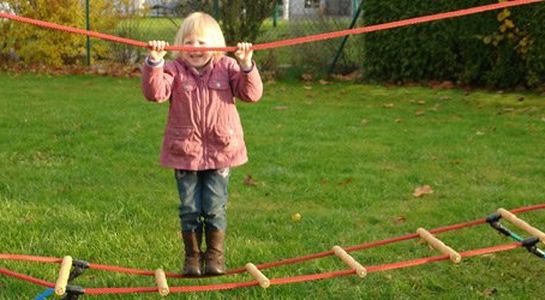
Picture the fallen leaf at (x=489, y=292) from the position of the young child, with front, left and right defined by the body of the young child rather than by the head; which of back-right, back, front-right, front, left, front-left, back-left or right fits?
left

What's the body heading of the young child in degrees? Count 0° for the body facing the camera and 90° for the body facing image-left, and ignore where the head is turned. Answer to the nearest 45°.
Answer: approximately 0°

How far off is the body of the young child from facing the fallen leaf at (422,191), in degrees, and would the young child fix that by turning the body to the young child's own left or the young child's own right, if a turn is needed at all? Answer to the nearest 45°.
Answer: approximately 135° to the young child's own left

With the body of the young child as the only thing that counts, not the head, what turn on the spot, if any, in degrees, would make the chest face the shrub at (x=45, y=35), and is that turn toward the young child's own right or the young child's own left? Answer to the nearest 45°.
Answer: approximately 180°

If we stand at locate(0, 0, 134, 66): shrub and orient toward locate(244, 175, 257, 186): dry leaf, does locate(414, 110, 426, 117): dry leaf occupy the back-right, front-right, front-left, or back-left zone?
front-left

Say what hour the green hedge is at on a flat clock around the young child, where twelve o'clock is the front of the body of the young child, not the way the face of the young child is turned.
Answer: The green hedge is roughly at 7 o'clock from the young child.

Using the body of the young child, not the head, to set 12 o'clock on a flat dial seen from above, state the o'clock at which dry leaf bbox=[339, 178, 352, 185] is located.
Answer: The dry leaf is roughly at 7 o'clock from the young child.

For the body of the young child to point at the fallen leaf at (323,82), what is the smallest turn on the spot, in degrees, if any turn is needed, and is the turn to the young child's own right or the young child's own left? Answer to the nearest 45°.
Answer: approximately 180°

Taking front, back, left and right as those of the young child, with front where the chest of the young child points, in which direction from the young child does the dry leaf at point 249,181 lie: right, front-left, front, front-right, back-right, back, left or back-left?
back

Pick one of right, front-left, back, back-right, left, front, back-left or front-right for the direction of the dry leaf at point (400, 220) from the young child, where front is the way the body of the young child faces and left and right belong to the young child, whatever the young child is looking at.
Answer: back-left

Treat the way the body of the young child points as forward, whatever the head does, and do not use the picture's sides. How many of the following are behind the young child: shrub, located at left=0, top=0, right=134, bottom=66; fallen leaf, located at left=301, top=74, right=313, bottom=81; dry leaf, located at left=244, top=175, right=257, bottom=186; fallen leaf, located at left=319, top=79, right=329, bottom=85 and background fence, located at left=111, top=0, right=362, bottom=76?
5

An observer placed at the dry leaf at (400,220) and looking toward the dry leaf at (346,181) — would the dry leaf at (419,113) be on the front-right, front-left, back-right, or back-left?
front-right

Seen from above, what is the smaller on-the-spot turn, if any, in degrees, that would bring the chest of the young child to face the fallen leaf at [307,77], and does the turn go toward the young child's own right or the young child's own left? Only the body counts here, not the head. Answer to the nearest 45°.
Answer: approximately 180°
